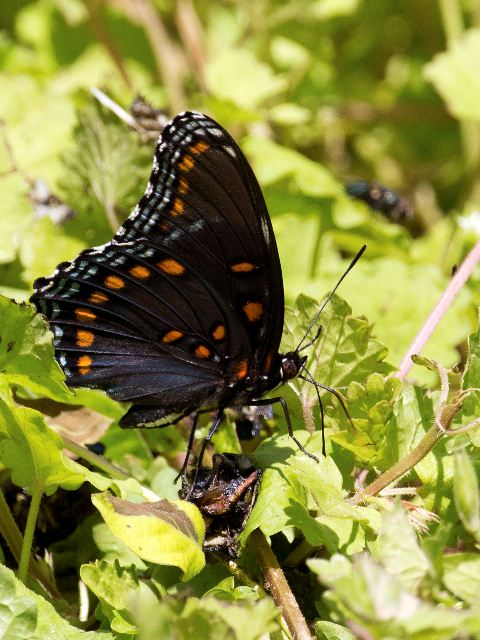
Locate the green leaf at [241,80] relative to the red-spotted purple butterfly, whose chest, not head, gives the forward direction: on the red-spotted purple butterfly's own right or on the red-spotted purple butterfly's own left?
on the red-spotted purple butterfly's own left

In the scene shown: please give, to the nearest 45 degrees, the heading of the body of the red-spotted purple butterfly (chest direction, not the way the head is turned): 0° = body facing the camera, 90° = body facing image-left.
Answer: approximately 270°

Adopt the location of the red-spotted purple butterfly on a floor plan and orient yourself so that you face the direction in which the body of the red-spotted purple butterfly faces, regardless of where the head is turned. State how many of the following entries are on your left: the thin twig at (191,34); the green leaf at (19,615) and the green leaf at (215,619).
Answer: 1

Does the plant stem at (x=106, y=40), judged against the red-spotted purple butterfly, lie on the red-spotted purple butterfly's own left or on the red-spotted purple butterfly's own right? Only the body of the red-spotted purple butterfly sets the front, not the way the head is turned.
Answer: on the red-spotted purple butterfly's own left

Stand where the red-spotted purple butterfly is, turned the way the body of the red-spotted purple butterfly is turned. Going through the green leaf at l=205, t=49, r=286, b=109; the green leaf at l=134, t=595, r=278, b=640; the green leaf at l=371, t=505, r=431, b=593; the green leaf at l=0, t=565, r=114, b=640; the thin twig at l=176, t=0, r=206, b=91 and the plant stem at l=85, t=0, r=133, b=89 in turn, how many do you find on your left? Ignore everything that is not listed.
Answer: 3

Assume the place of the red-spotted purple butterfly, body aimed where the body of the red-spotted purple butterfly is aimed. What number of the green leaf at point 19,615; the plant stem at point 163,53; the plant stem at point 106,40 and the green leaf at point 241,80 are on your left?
3

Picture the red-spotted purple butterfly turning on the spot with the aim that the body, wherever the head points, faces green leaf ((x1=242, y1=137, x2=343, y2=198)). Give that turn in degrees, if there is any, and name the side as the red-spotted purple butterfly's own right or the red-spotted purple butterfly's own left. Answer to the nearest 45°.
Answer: approximately 90° to the red-spotted purple butterfly's own left

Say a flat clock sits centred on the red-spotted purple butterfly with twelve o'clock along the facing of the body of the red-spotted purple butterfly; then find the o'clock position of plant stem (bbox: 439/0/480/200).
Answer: The plant stem is roughly at 10 o'clock from the red-spotted purple butterfly.

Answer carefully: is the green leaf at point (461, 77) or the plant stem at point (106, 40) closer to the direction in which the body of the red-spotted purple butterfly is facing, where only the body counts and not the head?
the green leaf

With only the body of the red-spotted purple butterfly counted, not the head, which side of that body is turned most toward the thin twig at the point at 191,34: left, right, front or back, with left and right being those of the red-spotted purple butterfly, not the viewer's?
left
